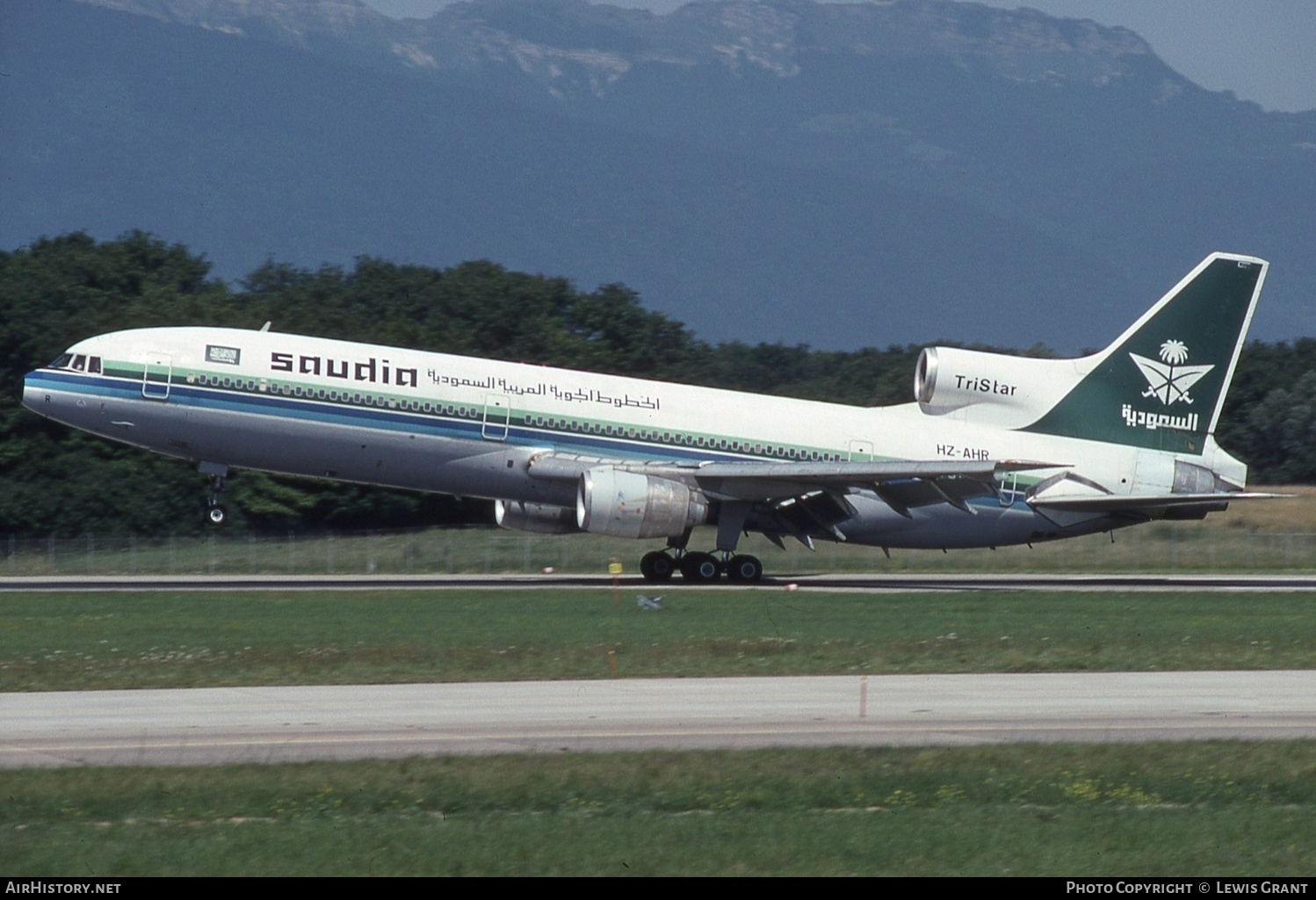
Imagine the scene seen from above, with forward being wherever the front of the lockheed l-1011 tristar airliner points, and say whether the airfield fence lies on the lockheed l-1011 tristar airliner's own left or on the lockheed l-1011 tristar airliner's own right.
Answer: on the lockheed l-1011 tristar airliner's own right

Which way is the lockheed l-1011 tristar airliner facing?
to the viewer's left
